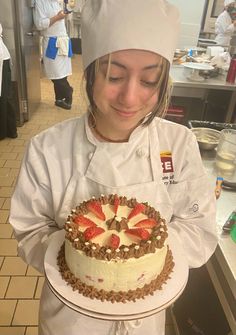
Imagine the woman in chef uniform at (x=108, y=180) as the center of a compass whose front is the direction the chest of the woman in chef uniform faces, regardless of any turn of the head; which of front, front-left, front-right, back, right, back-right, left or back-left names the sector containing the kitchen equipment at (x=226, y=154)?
back-left

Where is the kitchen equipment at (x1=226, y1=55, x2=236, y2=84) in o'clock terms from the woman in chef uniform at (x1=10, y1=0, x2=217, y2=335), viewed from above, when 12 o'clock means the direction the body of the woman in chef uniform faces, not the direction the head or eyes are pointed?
The kitchen equipment is roughly at 7 o'clock from the woman in chef uniform.

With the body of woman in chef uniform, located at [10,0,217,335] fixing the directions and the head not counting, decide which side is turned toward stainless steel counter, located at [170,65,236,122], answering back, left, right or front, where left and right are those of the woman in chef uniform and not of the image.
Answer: back

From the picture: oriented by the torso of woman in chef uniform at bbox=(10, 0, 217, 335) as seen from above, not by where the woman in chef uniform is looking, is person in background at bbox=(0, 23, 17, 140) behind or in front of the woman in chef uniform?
behind

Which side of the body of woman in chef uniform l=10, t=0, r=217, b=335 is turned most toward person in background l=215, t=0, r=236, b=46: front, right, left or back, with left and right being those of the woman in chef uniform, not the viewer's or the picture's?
back

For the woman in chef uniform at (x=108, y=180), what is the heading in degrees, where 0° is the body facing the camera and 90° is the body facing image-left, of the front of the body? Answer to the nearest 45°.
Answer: approximately 0°
